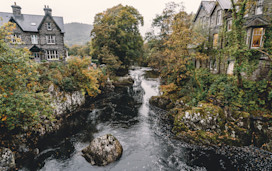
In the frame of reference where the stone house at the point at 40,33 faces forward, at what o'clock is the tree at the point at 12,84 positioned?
The tree is roughly at 12 o'clock from the stone house.

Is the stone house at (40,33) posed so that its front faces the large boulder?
yes

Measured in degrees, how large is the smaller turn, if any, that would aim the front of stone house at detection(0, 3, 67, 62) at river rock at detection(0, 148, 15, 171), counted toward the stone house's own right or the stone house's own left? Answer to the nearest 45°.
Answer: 0° — it already faces it

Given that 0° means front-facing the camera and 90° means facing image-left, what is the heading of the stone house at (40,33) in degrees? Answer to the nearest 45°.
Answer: approximately 0°

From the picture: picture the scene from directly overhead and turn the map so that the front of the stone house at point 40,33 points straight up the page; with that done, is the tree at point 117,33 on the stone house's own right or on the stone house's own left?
on the stone house's own left

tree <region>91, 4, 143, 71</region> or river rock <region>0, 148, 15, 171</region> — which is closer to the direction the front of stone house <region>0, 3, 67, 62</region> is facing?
the river rock
